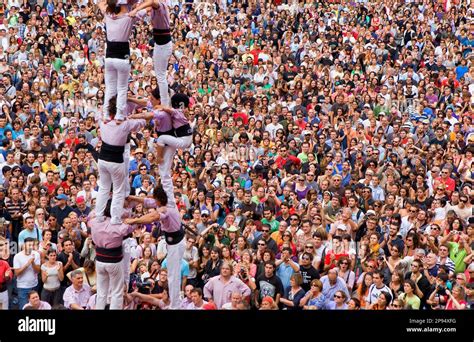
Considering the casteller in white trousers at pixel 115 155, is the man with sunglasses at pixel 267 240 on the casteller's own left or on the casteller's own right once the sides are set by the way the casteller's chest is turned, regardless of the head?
on the casteller's own right

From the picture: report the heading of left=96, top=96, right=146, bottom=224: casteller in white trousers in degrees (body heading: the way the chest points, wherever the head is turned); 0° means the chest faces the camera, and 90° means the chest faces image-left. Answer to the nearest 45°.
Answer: approximately 180°

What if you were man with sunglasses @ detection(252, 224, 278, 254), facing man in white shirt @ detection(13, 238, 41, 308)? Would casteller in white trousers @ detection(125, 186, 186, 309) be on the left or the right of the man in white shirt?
left

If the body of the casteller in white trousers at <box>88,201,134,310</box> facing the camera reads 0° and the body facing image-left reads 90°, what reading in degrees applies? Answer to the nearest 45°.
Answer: approximately 180°

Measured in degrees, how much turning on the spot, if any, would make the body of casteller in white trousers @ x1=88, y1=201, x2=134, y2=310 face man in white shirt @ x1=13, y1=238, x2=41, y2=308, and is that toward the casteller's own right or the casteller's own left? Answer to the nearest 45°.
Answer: approximately 45° to the casteller's own left

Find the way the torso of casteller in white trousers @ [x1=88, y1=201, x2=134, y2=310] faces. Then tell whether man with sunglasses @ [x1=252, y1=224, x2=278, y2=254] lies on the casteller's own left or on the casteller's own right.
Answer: on the casteller's own right
